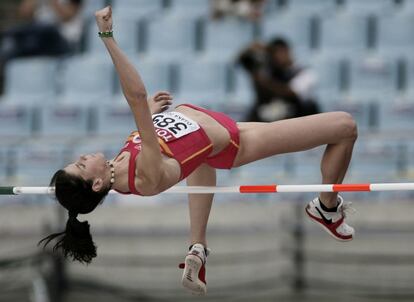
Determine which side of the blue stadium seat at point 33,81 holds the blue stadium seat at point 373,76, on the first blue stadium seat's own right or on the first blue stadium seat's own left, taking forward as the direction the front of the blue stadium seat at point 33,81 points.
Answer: on the first blue stadium seat's own left

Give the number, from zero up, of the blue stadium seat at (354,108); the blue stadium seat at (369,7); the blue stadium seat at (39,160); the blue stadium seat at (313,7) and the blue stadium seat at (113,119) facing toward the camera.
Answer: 5

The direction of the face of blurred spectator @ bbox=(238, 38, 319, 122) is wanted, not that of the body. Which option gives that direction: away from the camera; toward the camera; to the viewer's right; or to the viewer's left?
toward the camera

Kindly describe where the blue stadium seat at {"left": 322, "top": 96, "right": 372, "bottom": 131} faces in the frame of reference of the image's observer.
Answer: facing the viewer

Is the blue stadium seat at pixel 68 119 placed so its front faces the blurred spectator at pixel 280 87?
no

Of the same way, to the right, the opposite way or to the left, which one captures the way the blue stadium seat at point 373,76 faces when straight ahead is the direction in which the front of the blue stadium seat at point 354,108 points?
the same way

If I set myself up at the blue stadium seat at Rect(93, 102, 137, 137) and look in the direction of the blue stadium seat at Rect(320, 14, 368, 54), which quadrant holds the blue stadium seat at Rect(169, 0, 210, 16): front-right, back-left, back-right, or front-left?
front-left

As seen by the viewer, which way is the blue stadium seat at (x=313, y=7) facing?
toward the camera

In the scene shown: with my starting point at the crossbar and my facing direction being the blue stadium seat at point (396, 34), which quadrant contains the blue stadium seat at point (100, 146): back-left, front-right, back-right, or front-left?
front-left

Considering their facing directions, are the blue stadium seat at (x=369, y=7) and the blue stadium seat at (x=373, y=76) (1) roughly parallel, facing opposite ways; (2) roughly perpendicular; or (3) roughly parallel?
roughly parallel

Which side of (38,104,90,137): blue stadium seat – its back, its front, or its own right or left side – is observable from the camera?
front

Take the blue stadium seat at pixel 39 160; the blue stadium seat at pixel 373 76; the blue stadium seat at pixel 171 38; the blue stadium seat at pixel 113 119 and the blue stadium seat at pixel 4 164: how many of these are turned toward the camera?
5

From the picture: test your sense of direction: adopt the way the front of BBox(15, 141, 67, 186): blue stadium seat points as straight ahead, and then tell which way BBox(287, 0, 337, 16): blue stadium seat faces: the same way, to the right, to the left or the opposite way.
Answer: the same way

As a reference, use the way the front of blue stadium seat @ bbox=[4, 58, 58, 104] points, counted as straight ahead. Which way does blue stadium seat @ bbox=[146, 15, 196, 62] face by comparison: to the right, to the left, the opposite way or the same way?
the same way

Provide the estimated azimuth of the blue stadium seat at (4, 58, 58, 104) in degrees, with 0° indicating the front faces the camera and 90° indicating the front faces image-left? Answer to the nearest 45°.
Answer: approximately 0°

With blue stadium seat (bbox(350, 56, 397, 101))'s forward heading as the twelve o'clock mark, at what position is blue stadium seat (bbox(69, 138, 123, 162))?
blue stadium seat (bbox(69, 138, 123, 162)) is roughly at 2 o'clock from blue stadium seat (bbox(350, 56, 397, 101)).

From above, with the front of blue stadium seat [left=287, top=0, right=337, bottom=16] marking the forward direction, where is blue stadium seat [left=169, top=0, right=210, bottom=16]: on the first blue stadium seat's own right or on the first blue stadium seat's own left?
on the first blue stadium seat's own right

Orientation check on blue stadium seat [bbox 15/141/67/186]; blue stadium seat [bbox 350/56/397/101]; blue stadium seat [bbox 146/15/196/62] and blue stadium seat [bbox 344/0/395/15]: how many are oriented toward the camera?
4
